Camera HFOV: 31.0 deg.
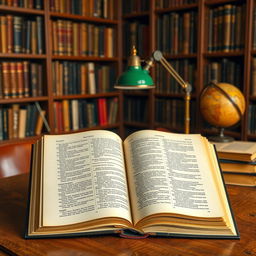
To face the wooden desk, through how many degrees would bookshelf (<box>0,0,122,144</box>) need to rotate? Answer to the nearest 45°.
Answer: approximately 45° to its right

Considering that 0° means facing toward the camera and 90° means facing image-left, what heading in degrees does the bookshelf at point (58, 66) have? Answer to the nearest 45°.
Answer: approximately 315°

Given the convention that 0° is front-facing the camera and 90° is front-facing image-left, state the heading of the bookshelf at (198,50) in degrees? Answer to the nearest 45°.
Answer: approximately 45°

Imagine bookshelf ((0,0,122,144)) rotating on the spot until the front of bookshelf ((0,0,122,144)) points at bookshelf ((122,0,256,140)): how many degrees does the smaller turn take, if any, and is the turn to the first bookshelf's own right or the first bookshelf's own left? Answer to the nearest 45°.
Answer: approximately 45° to the first bookshelf's own left

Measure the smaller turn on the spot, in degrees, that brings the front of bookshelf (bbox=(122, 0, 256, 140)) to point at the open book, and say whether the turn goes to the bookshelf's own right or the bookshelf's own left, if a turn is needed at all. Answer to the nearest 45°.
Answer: approximately 45° to the bookshelf's own left
